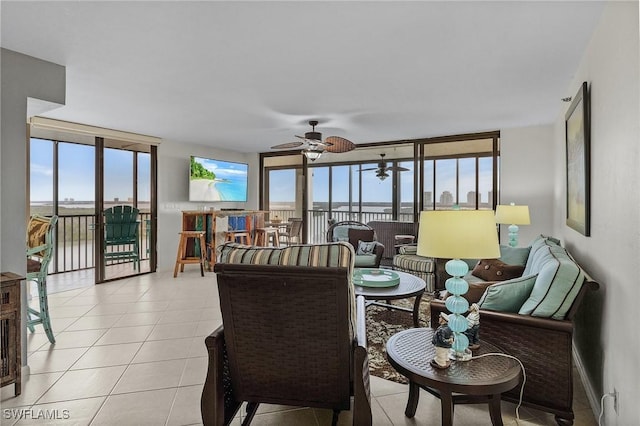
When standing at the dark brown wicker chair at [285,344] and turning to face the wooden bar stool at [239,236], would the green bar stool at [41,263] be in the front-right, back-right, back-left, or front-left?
front-left

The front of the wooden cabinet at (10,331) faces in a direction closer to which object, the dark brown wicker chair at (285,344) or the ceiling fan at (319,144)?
the dark brown wicker chair

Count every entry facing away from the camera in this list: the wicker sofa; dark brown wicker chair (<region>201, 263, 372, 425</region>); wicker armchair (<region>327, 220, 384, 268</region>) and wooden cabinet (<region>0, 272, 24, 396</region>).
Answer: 1

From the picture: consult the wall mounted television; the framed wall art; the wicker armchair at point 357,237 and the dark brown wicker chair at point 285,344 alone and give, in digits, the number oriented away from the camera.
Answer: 1

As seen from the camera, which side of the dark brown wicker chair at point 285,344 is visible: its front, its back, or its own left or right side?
back

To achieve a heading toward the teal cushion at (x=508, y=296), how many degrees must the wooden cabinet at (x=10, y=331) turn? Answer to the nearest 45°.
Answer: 0° — it already faces it

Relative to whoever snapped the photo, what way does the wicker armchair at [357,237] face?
facing the viewer and to the right of the viewer

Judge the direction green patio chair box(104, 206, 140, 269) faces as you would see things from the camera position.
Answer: facing away from the viewer

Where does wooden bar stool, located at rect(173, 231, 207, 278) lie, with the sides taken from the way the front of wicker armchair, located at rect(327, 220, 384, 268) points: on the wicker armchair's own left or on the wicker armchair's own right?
on the wicker armchair's own right

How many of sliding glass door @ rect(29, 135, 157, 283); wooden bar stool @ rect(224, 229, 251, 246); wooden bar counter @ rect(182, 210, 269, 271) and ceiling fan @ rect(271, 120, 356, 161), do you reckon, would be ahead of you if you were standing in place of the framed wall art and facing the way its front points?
4

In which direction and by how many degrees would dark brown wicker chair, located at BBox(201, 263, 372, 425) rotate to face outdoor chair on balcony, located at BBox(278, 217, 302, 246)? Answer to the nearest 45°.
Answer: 0° — it already faces it

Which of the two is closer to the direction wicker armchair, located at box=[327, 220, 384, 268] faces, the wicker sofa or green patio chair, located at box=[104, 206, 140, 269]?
the wicker sofa

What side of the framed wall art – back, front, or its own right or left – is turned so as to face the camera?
left

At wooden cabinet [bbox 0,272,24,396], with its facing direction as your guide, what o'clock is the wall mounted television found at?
The wall mounted television is roughly at 9 o'clock from the wooden cabinet.
